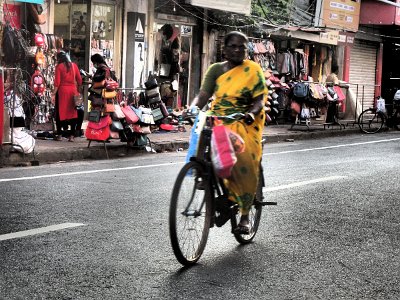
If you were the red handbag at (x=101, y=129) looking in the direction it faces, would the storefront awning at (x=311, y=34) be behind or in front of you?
behind

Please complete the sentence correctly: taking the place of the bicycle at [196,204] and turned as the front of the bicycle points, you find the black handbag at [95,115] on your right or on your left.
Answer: on your right

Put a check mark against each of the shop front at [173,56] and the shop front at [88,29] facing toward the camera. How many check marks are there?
2

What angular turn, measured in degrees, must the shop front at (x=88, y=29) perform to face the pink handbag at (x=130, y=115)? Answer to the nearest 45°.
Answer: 0° — it already faces it

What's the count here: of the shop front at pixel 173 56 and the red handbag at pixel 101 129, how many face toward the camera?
2

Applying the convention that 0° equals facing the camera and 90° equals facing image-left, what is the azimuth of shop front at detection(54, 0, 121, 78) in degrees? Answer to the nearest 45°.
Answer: approximately 0°

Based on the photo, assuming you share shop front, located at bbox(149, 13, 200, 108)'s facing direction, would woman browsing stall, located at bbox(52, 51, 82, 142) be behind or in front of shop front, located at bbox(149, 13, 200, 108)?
in front
